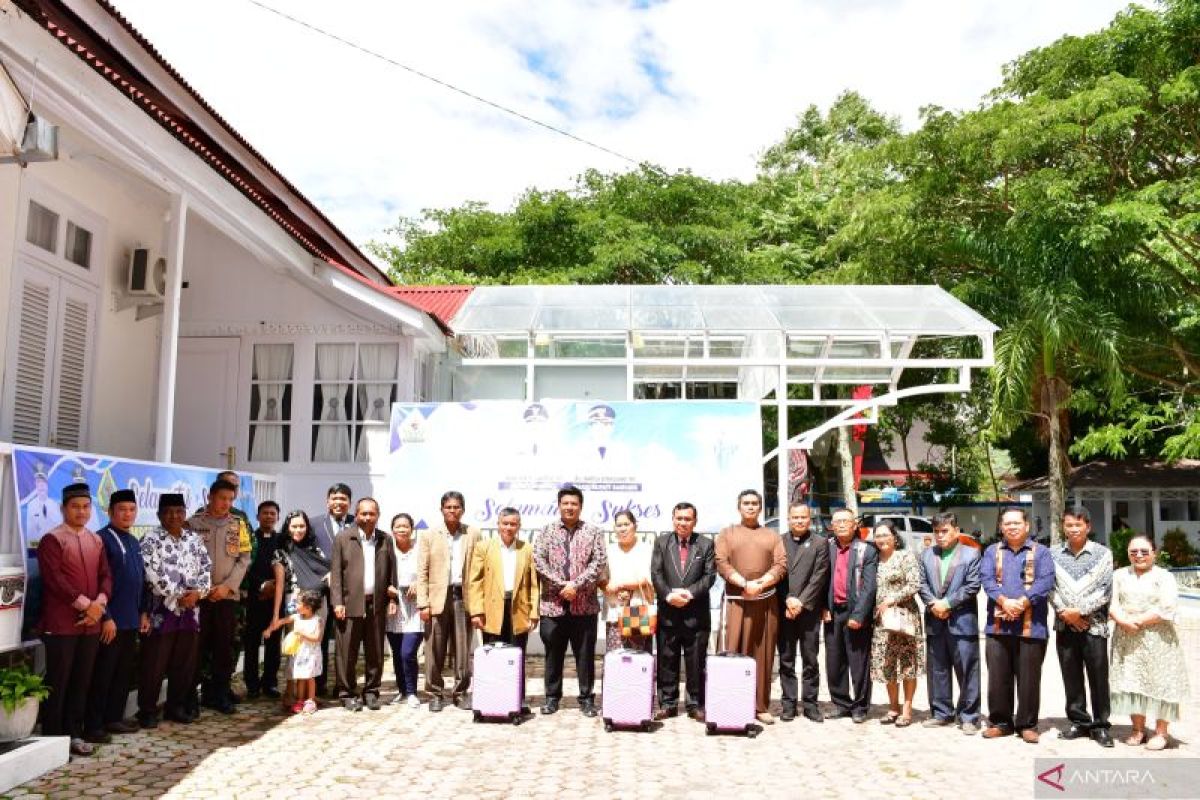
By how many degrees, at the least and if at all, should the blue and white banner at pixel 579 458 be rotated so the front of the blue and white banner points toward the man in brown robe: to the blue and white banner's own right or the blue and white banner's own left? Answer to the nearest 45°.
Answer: approximately 45° to the blue and white banner's own left

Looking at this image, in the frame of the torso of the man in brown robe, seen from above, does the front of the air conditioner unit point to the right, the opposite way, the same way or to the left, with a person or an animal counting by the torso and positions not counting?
to the left

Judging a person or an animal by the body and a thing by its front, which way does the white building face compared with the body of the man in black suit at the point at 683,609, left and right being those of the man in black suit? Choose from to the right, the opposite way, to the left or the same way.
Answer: to the left

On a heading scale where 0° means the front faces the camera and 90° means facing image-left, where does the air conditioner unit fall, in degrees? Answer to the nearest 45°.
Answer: approximately 315°

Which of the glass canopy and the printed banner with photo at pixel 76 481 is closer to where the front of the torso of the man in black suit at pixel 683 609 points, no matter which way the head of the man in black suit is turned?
the printed banner with photo

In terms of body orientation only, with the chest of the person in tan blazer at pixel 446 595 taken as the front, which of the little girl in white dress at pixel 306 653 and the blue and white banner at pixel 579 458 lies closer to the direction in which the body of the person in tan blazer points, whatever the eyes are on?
the little girl in white dress

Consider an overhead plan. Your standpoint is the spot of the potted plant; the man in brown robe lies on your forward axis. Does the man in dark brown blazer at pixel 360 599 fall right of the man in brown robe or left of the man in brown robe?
left
